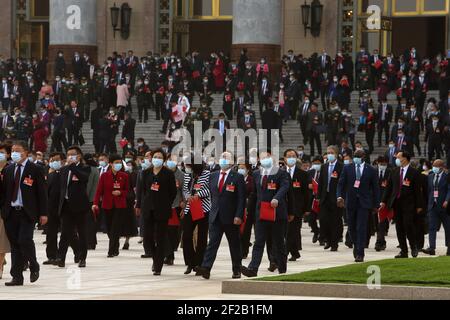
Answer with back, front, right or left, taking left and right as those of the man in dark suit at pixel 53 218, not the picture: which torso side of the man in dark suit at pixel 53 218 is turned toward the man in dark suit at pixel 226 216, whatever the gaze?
left

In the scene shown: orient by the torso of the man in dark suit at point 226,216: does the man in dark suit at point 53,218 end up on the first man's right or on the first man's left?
on the first man's right

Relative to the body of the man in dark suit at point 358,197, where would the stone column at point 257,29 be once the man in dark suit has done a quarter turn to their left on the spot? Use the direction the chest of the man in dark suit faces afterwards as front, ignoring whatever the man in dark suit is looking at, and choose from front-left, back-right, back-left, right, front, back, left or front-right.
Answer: left

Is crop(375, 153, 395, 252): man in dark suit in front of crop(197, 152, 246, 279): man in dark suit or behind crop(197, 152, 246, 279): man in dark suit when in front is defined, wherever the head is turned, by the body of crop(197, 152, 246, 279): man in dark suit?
behind

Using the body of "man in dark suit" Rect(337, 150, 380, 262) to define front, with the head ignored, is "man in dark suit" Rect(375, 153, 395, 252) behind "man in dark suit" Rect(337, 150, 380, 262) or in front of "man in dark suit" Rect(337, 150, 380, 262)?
behind
